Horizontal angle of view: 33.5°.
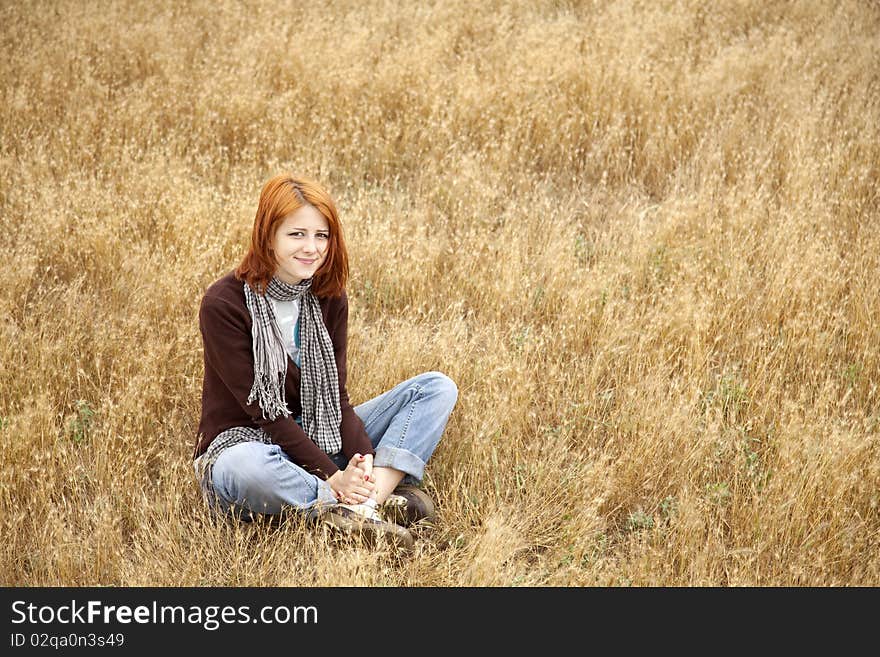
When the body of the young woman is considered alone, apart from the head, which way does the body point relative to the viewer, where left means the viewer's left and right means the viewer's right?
facing the viewer and to the right of the viewer
